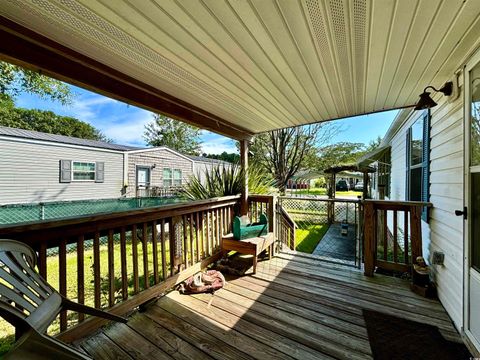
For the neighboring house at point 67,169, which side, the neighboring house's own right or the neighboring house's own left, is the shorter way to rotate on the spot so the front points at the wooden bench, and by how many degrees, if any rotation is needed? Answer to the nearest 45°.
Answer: approximately 45° to the neighboring house's own right

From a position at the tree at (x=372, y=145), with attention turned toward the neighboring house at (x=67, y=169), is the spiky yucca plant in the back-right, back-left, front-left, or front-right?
front-left

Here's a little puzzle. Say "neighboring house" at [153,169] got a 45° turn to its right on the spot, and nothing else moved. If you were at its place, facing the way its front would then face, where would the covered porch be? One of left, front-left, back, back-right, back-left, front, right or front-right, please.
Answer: front

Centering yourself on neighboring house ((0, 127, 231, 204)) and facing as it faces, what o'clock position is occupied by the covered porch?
The covered porch is roughly at 1 o'clock from the neighboring house.

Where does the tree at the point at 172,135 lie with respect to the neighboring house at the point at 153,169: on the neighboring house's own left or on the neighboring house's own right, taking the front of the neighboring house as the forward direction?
on the neighboring house's own left

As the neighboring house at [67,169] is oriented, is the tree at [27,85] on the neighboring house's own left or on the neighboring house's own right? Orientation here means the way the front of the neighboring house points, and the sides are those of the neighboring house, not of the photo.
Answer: on the neighboring house's own right

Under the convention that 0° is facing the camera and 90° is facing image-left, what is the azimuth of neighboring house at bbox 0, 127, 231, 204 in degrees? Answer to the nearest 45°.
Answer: approximately 315°

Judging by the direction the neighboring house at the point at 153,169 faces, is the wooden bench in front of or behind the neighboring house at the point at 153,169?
in front

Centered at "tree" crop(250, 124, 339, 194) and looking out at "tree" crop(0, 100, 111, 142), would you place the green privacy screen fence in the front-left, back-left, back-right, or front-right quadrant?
front-left

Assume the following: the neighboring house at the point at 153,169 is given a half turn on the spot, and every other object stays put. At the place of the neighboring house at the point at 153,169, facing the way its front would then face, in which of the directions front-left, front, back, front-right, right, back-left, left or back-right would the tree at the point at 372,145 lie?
back-right

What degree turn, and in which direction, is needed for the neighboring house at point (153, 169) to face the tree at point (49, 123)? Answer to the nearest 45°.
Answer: approximately 180°

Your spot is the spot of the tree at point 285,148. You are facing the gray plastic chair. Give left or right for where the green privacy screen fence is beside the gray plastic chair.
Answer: right
